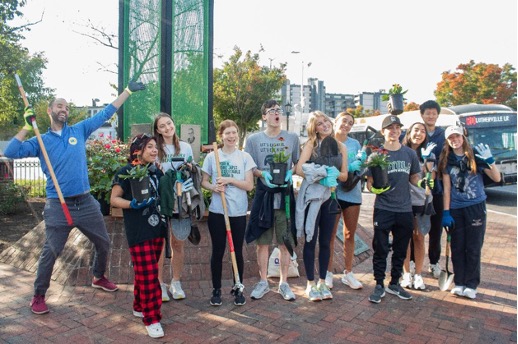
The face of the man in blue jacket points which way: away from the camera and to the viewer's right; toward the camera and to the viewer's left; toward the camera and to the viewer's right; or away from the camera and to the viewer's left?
toward the camera and to the viewer's right

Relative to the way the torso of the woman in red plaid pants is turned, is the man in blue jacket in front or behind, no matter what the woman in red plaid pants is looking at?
behind

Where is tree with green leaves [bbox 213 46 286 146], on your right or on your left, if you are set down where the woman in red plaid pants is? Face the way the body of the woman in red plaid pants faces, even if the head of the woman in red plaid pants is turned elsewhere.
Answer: on your left

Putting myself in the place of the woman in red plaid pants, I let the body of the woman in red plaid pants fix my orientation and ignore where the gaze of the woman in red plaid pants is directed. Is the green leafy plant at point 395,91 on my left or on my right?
on my left

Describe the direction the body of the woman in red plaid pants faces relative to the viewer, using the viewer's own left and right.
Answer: facing the viewer and to the right of the viewer

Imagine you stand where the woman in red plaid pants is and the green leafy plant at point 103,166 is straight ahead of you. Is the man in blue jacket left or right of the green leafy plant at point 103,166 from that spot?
left

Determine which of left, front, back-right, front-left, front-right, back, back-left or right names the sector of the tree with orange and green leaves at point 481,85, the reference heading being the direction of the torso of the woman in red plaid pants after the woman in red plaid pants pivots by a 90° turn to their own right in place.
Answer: back

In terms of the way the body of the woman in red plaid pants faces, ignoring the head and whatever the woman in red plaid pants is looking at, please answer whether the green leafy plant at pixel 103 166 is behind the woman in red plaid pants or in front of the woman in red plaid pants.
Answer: behind
